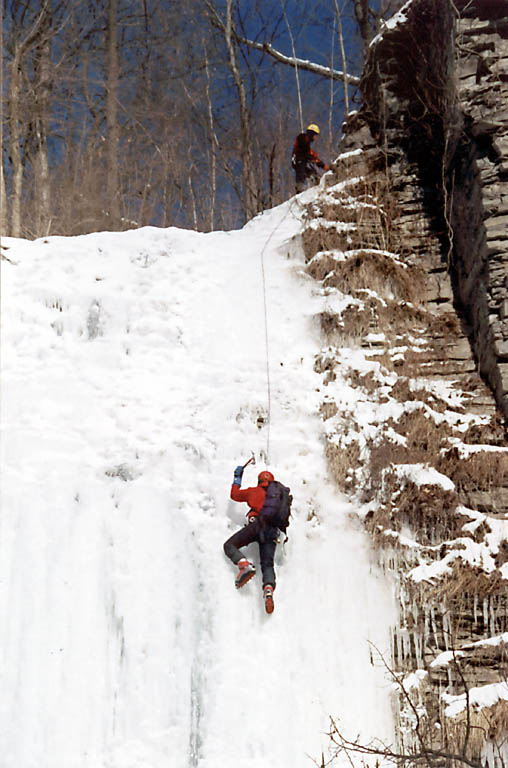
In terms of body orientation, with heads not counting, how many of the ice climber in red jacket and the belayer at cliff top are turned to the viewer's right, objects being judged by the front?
1

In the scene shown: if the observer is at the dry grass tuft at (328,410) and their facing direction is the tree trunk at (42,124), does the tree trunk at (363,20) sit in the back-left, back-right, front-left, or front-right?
front-right

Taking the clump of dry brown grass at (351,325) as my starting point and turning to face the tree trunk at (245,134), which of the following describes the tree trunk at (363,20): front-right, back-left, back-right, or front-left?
front-right

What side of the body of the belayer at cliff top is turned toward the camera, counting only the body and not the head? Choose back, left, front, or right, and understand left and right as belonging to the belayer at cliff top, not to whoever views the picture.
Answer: right

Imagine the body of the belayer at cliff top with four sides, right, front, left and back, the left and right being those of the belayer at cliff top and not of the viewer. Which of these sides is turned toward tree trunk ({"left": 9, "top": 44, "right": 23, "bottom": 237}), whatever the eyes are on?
back

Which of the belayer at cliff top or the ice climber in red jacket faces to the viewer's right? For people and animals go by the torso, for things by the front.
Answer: the belayer at cliff top

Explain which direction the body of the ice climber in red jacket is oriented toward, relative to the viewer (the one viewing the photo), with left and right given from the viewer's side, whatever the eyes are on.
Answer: facing away from the viewer and to the left of the viewer

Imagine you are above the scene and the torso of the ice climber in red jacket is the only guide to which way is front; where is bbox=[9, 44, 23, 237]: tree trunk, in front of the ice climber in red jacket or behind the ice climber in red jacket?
in front
